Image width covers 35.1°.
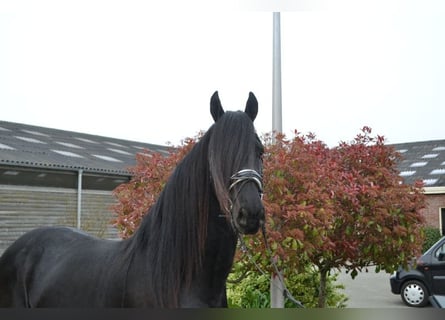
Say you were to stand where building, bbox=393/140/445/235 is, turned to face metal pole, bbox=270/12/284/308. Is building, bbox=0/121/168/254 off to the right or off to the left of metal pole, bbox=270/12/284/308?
right

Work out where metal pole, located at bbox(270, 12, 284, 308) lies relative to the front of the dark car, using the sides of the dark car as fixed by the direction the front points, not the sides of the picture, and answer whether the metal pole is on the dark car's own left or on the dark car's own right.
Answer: on the dark car's own left

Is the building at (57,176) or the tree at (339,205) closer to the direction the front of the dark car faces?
the building

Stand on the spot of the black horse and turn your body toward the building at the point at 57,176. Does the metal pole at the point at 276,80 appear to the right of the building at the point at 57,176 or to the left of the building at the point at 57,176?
right

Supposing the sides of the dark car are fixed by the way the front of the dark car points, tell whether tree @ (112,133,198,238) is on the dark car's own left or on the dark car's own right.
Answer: on the dark car's own left

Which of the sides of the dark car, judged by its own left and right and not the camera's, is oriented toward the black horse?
left

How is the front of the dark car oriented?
to the viewer's left

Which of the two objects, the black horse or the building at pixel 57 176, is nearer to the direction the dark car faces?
the building
